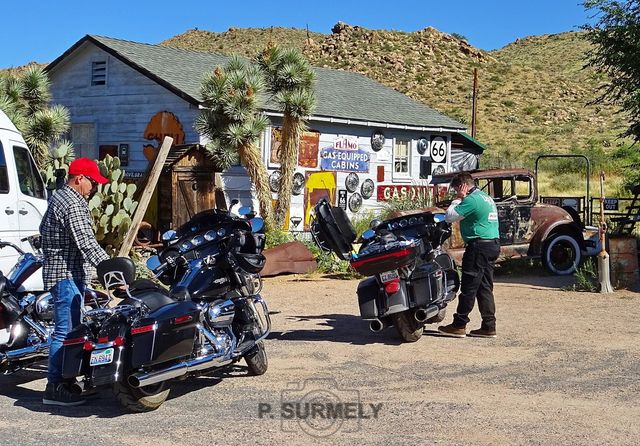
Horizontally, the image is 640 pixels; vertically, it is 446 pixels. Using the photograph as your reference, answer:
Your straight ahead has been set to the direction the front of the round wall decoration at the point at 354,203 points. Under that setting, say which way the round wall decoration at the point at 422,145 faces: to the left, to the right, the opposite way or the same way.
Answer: the same way

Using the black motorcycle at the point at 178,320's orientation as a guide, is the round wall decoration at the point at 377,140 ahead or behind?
ahead

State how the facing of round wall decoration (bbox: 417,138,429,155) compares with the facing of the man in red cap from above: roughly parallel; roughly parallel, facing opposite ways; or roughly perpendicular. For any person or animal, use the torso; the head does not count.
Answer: roughly perpendicular

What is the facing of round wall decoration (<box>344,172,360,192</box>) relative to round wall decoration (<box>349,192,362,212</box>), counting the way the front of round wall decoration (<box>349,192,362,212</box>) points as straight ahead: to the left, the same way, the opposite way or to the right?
the same way

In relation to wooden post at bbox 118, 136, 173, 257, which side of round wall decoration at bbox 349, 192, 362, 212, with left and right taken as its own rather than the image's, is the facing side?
right

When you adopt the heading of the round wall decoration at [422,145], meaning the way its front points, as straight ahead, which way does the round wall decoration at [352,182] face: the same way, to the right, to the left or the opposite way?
the same way

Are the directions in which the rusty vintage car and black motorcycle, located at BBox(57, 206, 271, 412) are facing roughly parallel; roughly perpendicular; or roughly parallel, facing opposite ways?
roughly perpendicular

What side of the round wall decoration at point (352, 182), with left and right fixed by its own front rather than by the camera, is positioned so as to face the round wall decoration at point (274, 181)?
right

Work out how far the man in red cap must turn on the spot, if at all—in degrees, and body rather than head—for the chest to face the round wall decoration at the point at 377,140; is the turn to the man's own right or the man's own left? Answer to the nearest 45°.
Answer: approximately 45° to the man's own left

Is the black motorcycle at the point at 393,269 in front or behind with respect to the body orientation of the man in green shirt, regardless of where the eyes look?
in front

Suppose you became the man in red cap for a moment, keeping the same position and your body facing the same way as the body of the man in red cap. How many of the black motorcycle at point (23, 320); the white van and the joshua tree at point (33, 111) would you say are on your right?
0

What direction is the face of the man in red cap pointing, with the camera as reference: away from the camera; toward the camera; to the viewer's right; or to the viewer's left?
to the viewer's right
